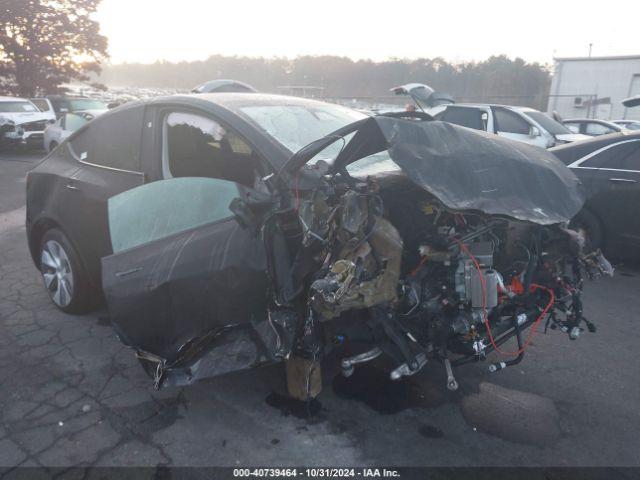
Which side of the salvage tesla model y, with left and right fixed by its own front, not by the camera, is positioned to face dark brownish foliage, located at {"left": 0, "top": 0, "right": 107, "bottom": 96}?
back

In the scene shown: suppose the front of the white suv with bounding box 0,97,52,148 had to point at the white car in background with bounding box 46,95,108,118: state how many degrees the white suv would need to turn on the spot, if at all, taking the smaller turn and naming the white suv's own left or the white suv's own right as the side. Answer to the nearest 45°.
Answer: approximately 90° to the white suv's own left

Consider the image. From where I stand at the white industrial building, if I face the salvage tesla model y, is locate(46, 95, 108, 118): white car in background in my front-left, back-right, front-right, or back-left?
front-right

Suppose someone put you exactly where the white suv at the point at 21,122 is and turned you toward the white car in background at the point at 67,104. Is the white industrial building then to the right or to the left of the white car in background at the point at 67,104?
right

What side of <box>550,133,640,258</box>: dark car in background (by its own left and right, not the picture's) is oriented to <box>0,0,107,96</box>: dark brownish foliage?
back

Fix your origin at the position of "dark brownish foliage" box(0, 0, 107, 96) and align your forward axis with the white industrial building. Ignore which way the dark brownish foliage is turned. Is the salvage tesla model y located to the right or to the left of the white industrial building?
right

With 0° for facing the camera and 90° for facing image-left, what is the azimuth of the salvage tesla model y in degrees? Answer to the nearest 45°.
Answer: approximately 315°

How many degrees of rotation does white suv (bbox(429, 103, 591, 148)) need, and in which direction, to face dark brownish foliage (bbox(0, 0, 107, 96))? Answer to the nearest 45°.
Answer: approximately 135° to its right

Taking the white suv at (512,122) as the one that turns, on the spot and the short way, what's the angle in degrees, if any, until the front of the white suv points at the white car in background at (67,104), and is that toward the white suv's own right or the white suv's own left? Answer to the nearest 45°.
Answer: approximately 135° to the white suv's own right

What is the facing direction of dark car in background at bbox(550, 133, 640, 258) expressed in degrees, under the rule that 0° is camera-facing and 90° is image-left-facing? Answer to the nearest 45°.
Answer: approximately 270°

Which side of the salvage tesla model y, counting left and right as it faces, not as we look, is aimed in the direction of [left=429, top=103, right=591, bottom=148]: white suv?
left

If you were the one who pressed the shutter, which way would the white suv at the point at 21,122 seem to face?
facing the viewer and to the right of the viewer
